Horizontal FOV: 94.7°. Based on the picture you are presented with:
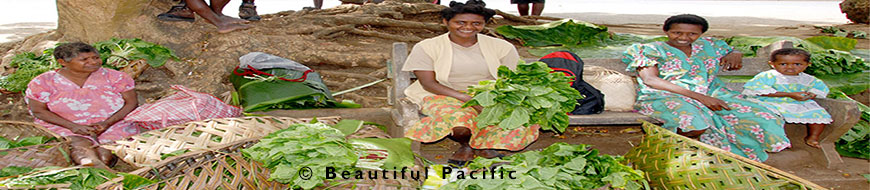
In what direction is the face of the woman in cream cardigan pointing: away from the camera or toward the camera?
toward the camera

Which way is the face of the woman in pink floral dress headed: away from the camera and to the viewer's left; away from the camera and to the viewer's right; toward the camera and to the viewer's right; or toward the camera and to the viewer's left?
toward the camera and to the viewer's right

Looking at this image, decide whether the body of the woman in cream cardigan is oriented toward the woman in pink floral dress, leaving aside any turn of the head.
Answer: no

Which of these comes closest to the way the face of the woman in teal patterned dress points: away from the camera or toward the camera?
toward the camera

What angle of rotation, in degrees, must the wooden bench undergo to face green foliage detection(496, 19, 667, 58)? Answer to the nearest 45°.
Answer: approximately 180°

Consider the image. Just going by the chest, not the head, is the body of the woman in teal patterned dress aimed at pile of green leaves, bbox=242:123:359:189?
no

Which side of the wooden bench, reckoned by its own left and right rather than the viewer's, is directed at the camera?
front

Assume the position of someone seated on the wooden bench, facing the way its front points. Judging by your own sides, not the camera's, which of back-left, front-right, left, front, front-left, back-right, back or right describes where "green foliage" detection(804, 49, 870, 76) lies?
back-left

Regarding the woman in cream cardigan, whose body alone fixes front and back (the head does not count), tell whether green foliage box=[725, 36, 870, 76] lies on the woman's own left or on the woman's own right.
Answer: on the woman's own left

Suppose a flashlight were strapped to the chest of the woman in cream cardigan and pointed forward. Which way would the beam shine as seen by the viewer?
toward the camera

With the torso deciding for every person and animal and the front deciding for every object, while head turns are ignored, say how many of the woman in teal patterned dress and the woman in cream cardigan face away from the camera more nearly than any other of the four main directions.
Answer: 0

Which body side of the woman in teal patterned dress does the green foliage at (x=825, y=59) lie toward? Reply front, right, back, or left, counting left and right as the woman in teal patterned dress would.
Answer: left

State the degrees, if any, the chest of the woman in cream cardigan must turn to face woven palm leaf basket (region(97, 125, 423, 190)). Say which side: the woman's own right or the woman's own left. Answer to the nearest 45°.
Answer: approximately 45° to the woman's own right

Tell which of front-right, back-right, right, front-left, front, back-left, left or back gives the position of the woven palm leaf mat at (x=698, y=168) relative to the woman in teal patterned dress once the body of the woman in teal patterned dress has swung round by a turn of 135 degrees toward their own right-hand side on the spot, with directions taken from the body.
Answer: left

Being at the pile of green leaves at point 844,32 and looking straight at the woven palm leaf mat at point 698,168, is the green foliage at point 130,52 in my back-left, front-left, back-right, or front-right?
front-right

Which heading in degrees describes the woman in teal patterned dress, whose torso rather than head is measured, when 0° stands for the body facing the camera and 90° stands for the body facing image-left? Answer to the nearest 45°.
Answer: approximately 315°

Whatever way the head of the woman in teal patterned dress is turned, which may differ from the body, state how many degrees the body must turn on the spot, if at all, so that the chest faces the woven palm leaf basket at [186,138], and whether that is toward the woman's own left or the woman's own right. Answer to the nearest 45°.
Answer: approximately 90° to the woman's own right

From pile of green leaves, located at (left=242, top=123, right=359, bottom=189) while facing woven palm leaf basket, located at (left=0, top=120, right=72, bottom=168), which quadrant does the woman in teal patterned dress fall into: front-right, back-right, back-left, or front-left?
back-right

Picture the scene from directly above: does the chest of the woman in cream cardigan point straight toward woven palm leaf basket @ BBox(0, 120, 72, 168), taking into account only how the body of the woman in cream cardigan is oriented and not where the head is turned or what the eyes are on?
no
